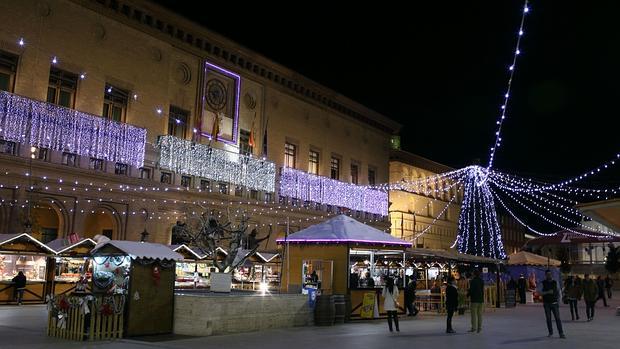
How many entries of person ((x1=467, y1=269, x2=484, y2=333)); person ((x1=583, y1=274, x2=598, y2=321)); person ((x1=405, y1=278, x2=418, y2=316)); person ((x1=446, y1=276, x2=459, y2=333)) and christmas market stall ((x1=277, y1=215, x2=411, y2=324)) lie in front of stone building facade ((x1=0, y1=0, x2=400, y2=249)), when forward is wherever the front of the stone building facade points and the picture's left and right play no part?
5

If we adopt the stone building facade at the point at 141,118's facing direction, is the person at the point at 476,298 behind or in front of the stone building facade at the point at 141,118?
in front

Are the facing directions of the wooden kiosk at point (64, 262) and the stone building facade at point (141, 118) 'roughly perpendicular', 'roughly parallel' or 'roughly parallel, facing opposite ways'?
roughly parallel

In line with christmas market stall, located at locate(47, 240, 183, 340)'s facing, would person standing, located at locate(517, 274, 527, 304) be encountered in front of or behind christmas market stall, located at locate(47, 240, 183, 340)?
behind

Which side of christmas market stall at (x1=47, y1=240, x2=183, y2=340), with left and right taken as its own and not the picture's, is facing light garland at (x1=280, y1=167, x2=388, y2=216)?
back
